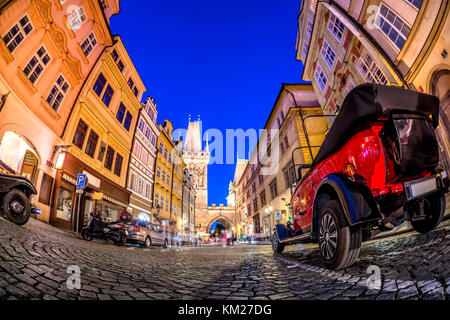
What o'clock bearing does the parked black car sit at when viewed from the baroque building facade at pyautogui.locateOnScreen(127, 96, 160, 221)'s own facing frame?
The parked black car is roughly at 2 o'clock from the baroque building facade.

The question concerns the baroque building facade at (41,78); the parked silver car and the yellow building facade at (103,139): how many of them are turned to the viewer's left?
0

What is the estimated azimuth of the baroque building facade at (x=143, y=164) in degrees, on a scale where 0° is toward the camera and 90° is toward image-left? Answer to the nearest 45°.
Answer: approximately 315°

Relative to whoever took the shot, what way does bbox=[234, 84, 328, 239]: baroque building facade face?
facing the viewer and to the left of the viewer

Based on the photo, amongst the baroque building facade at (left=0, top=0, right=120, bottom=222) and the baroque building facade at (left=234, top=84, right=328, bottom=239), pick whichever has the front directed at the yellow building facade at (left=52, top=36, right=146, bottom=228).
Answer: the baroque building facade at (left=234, top=84, right=328, bottom=239)

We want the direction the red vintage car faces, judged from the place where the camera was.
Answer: facing away from the viewer and to the left of the viewer

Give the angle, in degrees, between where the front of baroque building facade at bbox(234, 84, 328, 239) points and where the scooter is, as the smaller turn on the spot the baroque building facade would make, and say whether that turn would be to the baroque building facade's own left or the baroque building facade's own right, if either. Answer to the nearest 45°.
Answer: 0° — it already faces it

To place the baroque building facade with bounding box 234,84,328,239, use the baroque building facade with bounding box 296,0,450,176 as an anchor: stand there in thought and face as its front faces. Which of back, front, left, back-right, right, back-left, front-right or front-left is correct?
right

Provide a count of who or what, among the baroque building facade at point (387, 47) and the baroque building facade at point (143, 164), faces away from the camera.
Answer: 0

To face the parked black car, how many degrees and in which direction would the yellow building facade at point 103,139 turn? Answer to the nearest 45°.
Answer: approximately 45° to its right

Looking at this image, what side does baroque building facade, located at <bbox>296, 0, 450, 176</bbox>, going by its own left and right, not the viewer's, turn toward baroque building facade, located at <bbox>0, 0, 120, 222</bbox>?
front

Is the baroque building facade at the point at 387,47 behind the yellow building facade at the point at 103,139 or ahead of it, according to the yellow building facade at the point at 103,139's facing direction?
ahead
